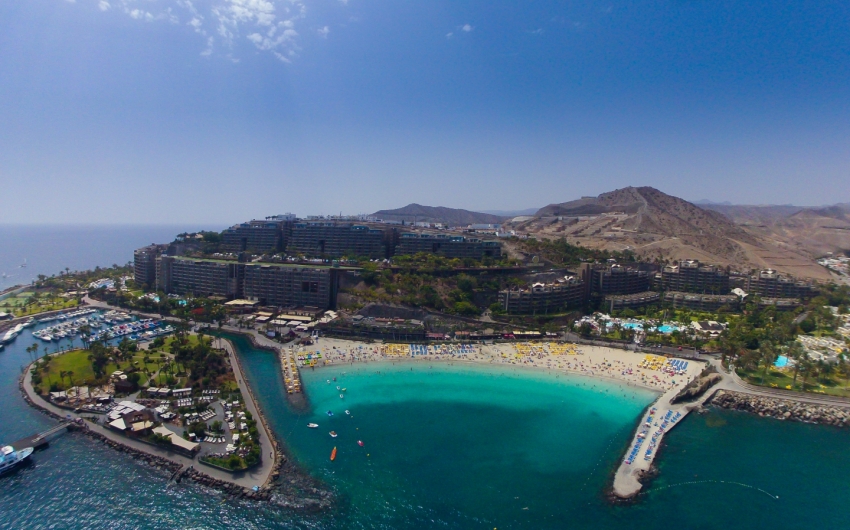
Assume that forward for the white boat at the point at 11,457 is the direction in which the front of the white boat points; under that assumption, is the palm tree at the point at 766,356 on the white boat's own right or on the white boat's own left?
on the white boat's own right

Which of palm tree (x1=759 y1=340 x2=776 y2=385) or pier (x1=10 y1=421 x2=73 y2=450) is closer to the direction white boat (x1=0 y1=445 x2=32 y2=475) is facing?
the pier

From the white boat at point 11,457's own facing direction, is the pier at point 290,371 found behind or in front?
in front

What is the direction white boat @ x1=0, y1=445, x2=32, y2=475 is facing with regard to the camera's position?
facing away from the viewer and to the right of the viewer

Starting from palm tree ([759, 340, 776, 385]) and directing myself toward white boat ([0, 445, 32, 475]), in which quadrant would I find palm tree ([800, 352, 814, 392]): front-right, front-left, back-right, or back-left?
back-left

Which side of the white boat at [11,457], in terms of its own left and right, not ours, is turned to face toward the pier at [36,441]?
front
